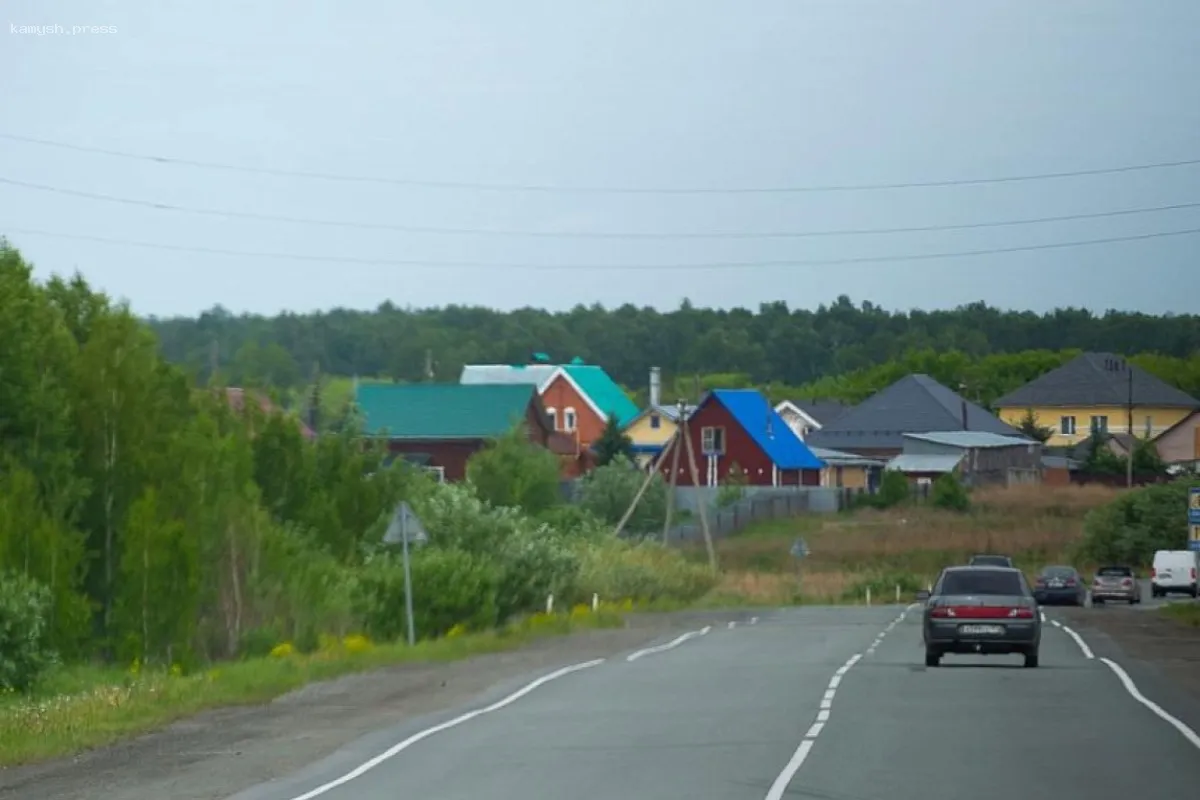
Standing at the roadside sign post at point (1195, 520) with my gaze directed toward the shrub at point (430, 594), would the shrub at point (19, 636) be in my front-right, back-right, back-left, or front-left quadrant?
front-left

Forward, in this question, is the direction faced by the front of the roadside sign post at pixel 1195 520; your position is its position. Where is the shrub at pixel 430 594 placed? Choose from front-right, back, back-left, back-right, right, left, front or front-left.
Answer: front-right

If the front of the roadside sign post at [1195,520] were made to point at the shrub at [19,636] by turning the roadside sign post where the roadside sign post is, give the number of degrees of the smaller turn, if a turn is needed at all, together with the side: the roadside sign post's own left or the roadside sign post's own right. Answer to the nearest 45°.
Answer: approximately 45° to the roadside sign post's own right

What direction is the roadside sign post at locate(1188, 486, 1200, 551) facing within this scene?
toward the camera

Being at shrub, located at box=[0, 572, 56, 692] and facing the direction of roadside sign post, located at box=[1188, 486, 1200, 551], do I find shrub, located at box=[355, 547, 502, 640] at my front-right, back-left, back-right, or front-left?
front-left
